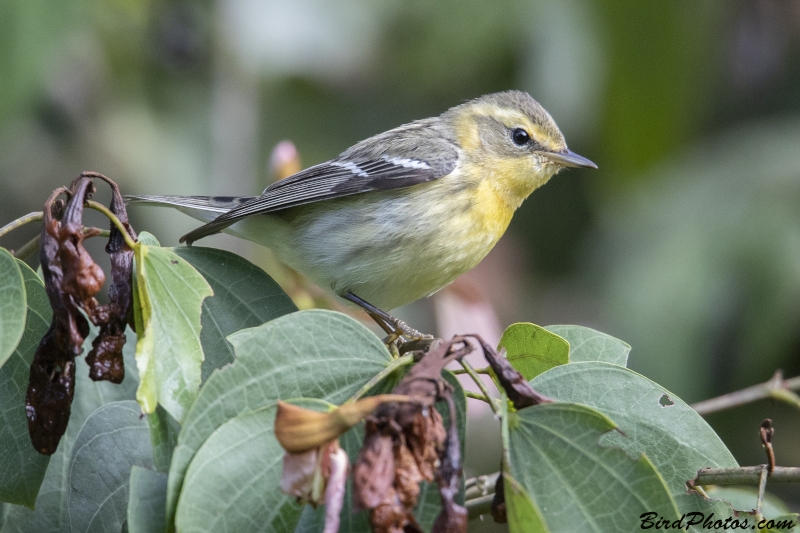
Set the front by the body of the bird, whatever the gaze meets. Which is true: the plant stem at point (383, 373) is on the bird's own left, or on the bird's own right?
on the bird's own right

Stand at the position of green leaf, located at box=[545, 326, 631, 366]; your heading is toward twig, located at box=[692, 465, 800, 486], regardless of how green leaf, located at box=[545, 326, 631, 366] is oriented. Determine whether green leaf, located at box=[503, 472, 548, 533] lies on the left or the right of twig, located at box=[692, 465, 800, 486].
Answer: right

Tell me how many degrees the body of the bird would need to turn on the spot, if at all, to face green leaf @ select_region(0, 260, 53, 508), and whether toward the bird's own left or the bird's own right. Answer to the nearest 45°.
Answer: approximately 135° to the bird's own right

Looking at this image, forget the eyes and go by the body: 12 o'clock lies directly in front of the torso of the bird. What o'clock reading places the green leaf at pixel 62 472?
The green leaf is roughly at 4 o'clock from the bird.

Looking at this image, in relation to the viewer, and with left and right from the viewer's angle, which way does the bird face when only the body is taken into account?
facing to the right of the viewer
